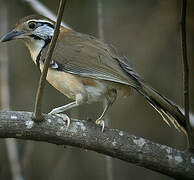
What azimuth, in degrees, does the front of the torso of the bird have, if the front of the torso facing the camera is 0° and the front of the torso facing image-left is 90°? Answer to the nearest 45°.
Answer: approximately 90°
